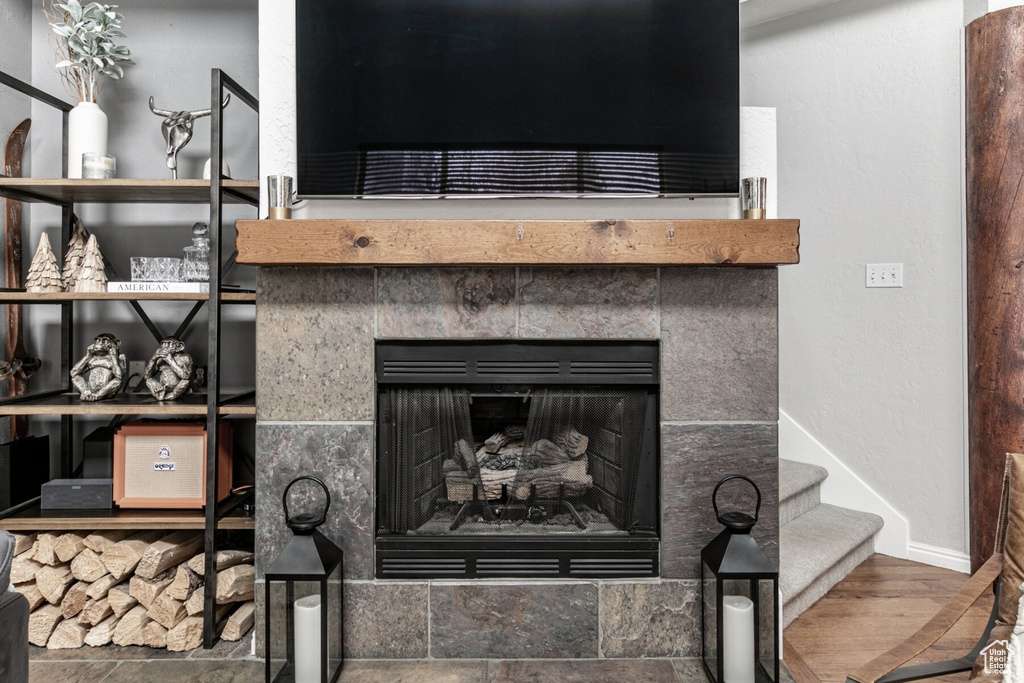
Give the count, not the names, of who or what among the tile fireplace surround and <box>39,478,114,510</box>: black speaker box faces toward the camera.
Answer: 2

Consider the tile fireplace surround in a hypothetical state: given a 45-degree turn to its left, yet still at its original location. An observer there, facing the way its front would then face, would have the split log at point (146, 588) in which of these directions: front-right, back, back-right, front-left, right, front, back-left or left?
back-right

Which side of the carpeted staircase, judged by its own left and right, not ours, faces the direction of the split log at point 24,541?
right

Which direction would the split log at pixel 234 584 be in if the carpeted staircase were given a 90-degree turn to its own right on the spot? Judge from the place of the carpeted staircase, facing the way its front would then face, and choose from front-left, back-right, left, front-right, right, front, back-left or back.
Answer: front

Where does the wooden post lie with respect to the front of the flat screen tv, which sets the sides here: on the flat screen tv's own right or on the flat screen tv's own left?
on the flat screen tv's own left

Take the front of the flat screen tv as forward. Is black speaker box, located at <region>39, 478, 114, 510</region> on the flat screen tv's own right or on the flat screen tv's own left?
on the flat screen tv's own right

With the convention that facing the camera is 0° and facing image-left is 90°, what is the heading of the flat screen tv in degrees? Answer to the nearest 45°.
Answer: approximately 0°

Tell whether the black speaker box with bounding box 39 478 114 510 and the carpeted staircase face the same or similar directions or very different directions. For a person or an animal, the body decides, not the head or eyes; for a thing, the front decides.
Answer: same or similar directions

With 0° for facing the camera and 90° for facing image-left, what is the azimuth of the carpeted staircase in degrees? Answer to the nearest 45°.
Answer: approximately 315°

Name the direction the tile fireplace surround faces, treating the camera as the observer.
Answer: facing the viewer

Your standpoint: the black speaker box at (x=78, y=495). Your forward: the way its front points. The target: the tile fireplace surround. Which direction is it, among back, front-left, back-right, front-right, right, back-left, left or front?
front-left

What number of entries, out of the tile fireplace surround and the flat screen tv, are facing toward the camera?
2
